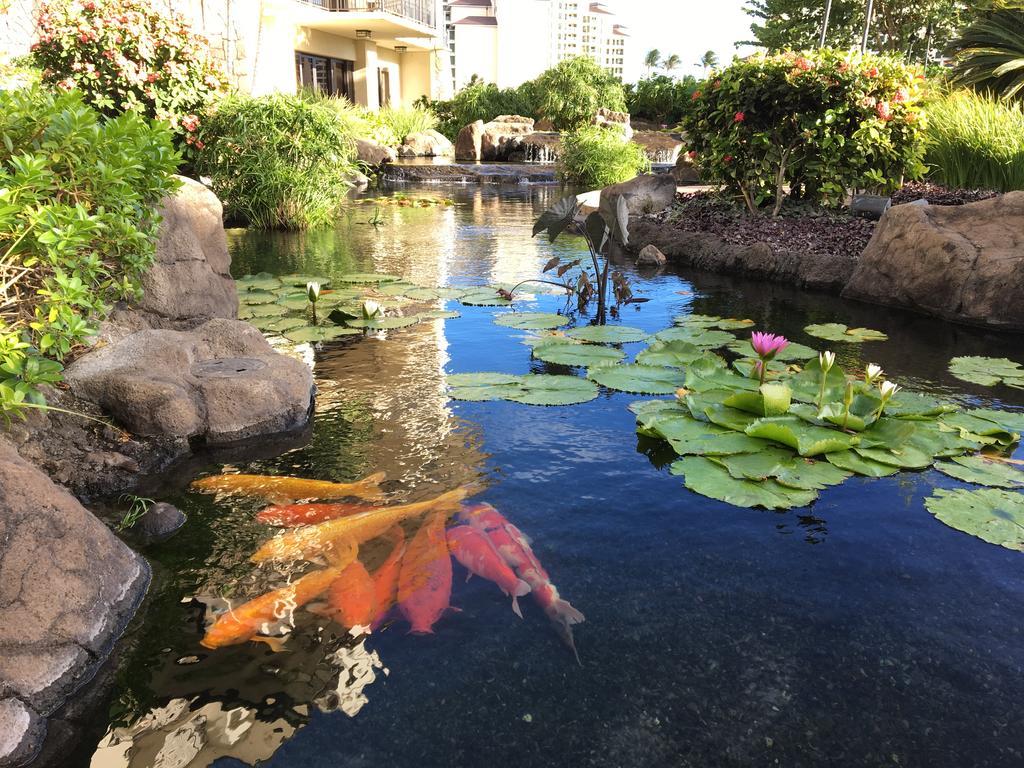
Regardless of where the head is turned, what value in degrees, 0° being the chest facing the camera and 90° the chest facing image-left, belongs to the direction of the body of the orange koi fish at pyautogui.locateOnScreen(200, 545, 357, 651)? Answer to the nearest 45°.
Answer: approximately 45°

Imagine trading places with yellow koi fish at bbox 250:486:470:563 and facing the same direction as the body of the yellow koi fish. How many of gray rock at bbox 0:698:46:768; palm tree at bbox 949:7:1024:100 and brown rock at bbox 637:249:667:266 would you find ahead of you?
1

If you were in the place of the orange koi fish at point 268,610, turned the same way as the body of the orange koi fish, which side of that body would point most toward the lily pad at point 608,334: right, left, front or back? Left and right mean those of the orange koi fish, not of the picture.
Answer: back

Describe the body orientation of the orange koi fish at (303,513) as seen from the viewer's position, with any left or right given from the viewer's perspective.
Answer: facing to the left of the viewer

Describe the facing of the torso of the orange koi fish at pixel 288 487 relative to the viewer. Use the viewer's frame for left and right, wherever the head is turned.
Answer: facing to the left of the viewer

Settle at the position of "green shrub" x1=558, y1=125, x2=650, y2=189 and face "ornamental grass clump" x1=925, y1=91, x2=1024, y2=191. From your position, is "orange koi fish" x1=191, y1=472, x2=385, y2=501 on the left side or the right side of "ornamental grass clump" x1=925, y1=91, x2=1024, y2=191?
right

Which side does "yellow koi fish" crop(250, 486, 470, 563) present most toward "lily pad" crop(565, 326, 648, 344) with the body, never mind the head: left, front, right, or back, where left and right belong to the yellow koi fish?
back

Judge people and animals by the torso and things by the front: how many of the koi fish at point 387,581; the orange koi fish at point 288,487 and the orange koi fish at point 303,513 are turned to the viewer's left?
2

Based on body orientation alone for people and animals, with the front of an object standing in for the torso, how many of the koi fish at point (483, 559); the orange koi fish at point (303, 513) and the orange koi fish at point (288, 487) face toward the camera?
0

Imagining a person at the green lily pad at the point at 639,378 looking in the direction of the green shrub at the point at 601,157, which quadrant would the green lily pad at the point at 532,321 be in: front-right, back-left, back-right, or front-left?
front-left

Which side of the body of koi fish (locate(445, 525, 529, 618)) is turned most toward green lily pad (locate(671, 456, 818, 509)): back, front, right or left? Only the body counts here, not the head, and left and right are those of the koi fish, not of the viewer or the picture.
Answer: right

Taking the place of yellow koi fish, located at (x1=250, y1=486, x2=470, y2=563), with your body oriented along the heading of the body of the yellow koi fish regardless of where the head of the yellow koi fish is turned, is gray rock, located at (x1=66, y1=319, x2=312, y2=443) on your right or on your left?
on your right

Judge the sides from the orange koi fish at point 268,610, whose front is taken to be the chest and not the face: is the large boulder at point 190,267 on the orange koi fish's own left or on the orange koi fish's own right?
on the orange koi fish's own right
